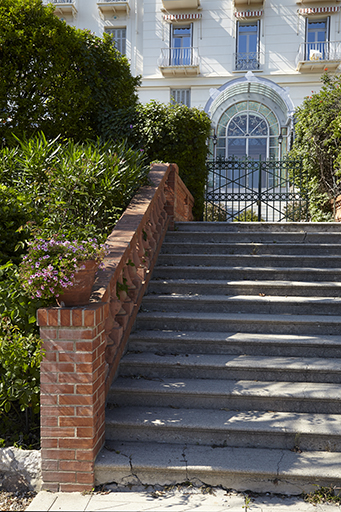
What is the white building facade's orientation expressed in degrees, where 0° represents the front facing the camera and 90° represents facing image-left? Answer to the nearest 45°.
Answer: approximately 0°

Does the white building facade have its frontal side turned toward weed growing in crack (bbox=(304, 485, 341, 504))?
yes

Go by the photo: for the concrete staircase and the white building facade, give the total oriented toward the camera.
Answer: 2

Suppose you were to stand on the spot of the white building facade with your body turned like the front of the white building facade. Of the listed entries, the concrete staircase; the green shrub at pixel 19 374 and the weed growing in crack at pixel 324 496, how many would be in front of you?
3

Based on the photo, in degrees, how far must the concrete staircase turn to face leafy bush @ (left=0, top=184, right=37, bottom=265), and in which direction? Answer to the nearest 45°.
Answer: approximately 90° to its right

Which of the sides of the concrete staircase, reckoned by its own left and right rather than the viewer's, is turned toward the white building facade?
back

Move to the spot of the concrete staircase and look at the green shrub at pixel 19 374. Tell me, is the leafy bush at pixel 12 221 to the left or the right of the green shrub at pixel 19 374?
right

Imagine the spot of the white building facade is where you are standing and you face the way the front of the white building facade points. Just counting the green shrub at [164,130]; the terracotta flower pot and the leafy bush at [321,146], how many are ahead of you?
3

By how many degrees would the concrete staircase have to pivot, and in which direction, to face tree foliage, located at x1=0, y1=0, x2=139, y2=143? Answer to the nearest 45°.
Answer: approximately 135° to its right

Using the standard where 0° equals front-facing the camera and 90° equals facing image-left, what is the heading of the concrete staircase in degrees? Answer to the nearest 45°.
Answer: approximately 0°

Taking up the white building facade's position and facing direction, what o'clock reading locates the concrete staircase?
The concrete staircase is roughly at 12 o'clock from the white building facade.
